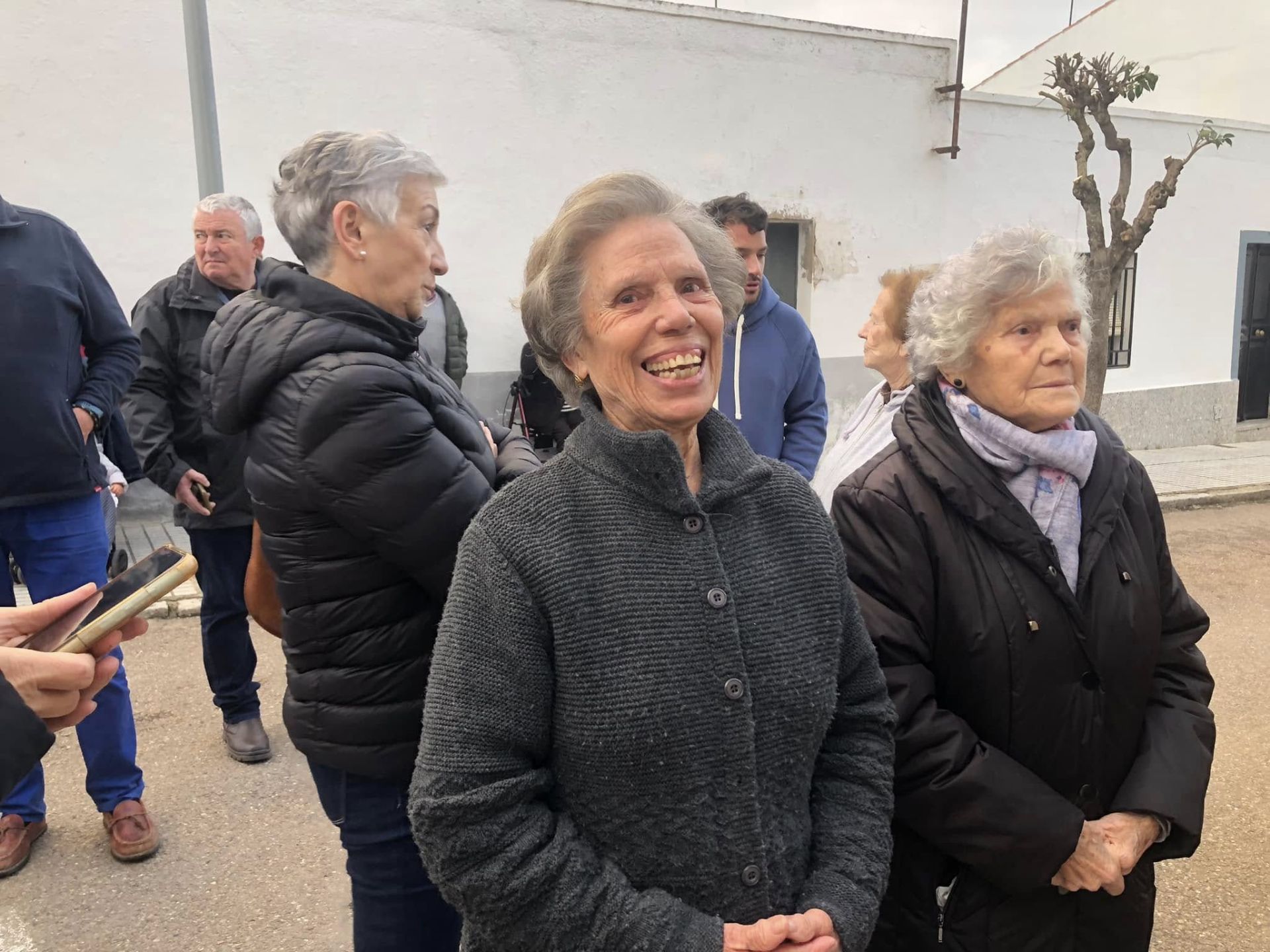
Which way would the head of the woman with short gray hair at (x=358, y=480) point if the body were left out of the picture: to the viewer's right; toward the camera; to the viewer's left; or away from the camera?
to the viewer's right

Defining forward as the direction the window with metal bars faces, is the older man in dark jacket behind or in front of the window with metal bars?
in front

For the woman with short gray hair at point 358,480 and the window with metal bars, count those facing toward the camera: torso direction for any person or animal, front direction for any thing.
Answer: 1

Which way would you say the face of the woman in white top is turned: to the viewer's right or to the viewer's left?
to the viewer's left

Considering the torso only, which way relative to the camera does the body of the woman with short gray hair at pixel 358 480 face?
to the viewer's right

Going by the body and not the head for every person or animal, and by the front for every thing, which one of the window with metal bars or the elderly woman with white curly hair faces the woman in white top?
the window with metal bars

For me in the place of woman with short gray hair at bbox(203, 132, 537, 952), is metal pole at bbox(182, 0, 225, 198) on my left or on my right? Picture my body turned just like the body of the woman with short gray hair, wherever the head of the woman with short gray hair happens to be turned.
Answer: on my left

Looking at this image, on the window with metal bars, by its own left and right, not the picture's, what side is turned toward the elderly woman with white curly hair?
front

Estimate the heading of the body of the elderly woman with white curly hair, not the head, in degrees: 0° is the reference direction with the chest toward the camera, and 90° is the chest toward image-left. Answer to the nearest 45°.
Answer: approximately 315°
